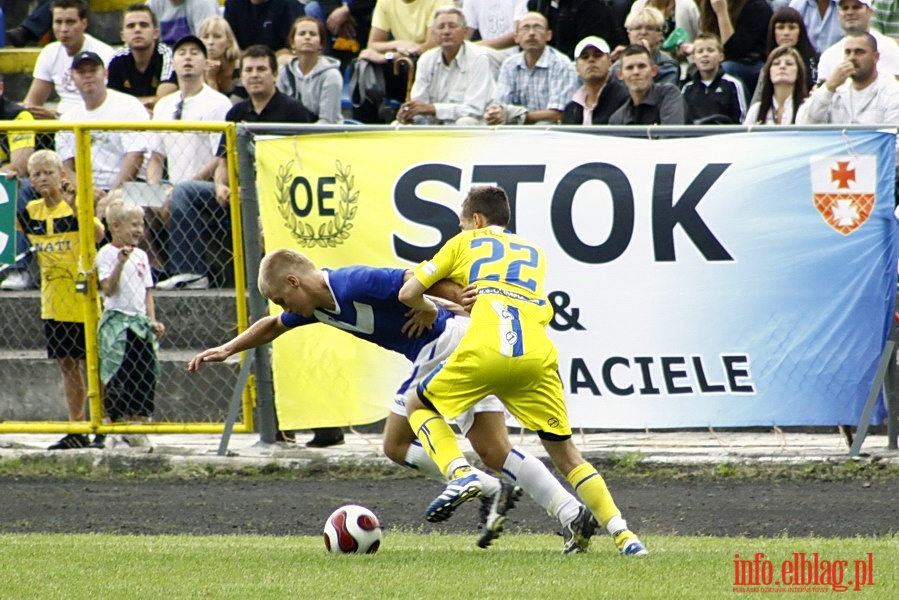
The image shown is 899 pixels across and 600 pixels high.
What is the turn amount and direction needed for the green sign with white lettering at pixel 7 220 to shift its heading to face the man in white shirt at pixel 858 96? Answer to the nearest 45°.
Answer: approximately 90° to its left

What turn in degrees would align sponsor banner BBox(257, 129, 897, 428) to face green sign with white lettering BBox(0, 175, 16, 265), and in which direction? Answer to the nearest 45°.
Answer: approximately 90° to its right

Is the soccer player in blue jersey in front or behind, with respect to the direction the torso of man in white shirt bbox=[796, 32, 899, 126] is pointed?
in front

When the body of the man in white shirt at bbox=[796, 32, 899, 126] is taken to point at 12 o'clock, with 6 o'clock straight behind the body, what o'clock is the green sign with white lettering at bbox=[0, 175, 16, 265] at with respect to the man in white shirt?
The green sign with white lettering is roughly at 1 o'clock from the man in white shirt.

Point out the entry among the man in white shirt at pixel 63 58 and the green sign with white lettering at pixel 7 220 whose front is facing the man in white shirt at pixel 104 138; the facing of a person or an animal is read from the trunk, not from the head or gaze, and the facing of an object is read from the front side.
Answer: the man in white shirt at pixel 63 58

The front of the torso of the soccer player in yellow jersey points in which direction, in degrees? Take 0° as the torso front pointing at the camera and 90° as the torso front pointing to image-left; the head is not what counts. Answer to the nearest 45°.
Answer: approximately 135°

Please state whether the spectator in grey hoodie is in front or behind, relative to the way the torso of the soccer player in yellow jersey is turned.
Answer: in front
